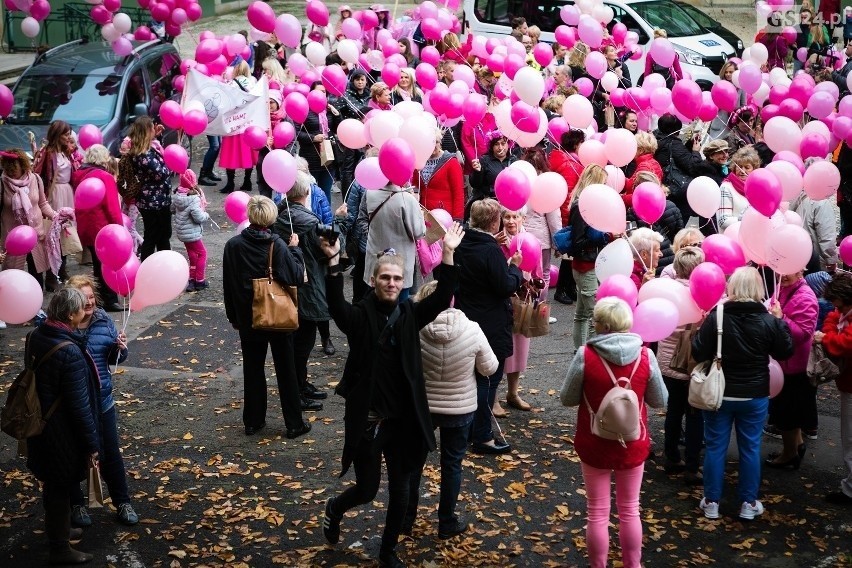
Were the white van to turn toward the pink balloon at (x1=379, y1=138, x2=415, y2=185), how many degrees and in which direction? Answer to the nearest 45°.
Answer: approximately 45° to its right

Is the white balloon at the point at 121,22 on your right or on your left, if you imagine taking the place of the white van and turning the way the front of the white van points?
on your right

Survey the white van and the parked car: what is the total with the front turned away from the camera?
0

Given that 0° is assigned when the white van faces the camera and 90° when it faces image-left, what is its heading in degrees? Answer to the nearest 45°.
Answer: approximately 315°

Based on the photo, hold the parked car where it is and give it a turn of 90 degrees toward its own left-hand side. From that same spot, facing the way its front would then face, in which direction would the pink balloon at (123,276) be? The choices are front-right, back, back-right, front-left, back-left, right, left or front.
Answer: front-right

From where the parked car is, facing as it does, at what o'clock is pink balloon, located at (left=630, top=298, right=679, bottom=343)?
The pink balloon is roughly at 10 o'clock from the parked car.

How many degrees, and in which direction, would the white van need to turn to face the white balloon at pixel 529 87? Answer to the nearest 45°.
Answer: approximately 45° to its right

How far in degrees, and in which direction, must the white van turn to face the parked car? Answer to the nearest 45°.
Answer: approximately 90° to its right

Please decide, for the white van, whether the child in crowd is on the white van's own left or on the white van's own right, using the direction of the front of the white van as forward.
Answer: on the white van's own right

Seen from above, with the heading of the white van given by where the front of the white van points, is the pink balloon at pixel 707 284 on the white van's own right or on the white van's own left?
on the white van's own right

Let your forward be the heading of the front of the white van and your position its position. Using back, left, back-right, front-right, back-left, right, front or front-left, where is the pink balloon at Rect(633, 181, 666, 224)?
front-right

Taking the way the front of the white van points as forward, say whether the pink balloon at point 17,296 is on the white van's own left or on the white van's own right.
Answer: on the white van's own right

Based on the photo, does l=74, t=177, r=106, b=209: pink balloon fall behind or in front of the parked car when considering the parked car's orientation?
in front

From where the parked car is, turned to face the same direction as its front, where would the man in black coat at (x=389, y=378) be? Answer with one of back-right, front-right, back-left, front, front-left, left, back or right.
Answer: front-left
